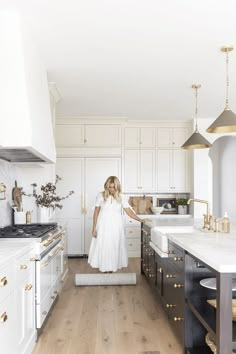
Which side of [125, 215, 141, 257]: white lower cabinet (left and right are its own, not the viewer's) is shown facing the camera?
front

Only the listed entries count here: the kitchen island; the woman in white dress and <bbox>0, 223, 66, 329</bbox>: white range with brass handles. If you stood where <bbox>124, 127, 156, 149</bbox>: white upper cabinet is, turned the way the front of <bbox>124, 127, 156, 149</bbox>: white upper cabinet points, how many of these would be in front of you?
3

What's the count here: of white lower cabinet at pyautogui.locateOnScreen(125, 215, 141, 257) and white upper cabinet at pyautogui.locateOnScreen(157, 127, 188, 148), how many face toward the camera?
2

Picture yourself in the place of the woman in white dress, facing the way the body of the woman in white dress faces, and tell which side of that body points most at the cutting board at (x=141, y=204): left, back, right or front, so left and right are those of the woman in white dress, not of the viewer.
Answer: back

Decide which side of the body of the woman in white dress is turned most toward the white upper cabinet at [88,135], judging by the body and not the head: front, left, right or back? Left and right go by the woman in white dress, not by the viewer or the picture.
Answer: back

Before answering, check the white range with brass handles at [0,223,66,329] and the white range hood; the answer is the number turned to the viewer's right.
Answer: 2

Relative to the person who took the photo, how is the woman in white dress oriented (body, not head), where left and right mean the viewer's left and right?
facing the viewer

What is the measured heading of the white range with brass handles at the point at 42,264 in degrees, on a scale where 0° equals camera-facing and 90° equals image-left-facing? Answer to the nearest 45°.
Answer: approximately 270°

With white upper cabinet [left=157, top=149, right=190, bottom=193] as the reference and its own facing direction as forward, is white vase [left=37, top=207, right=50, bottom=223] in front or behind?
in front

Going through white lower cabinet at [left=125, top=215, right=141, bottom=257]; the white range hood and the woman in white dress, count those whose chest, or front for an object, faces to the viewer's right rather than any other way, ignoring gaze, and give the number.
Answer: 1

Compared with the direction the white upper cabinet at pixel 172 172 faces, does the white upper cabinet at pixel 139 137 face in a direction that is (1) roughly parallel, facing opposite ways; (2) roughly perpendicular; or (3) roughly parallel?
roughly parallel

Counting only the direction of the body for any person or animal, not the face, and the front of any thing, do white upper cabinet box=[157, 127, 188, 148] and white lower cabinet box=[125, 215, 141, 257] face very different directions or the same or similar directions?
same or similar directions

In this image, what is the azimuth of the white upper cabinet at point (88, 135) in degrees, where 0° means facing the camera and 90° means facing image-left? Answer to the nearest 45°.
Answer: approximately 0°
